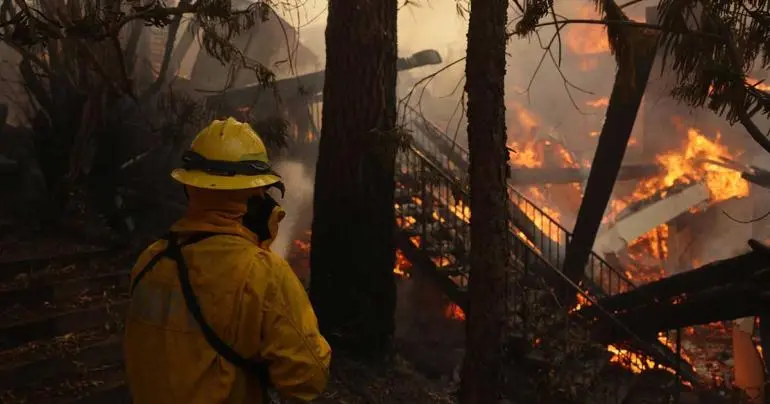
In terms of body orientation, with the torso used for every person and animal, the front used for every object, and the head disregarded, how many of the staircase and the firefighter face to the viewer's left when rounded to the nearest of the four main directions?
0

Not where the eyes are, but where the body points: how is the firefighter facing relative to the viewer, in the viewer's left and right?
facing away from the viewer and to the right of the viewer

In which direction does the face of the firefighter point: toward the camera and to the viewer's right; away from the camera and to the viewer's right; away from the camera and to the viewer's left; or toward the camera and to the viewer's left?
away from the camera and to the viewer's right

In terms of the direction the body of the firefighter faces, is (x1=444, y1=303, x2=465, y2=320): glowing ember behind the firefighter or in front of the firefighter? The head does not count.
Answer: in front

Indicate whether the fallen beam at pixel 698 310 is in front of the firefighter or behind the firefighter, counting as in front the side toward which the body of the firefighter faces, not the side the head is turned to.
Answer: in front

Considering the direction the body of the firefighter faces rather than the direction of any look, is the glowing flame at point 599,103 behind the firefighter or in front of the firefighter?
in front

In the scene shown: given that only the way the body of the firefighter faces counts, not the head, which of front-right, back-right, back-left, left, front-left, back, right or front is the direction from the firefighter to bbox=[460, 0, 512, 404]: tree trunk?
front

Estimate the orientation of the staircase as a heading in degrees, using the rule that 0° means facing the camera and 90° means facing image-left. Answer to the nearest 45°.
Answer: approximately 270°

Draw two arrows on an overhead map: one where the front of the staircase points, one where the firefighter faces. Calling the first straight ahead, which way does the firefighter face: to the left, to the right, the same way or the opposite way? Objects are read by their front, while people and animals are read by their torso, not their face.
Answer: to the left
